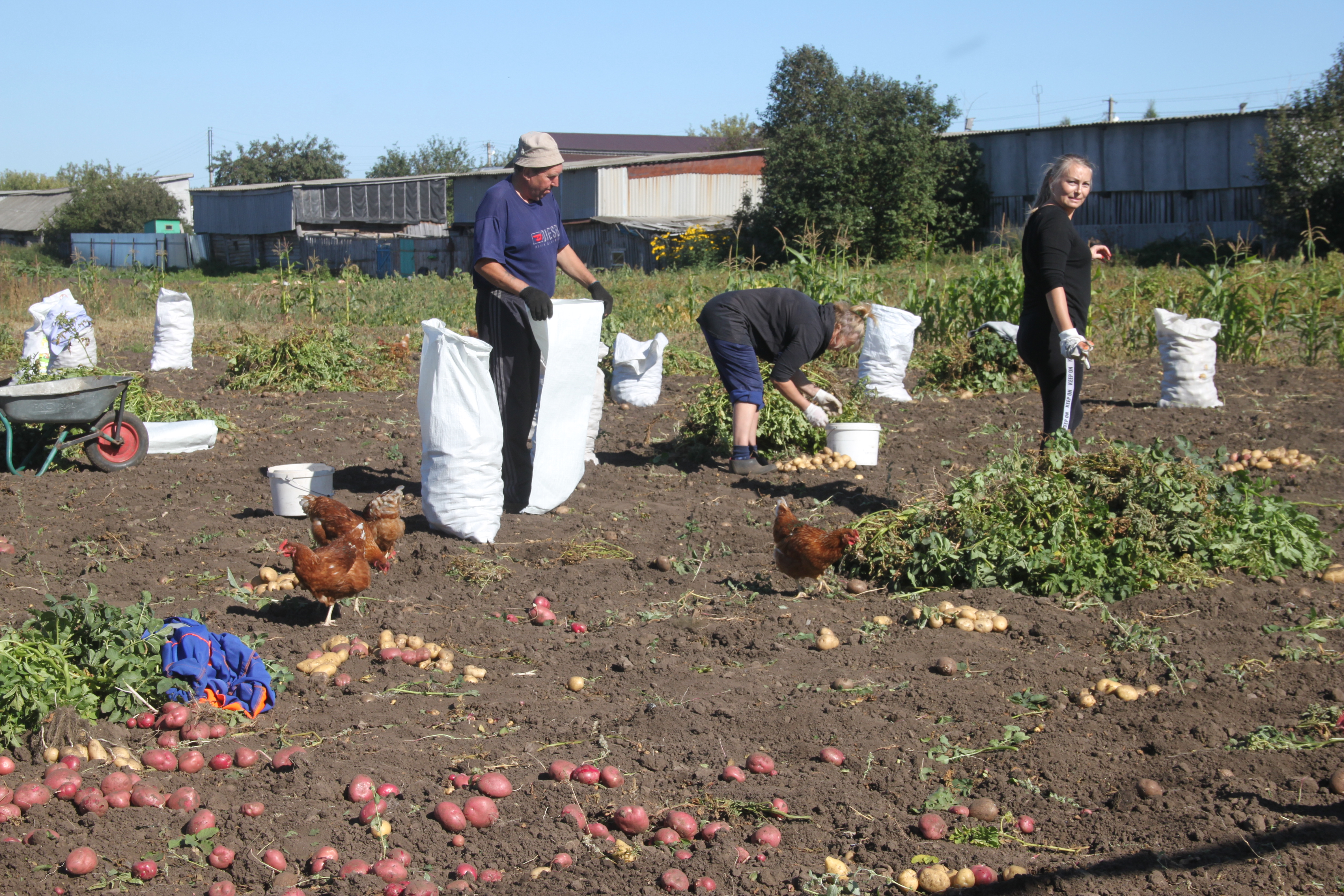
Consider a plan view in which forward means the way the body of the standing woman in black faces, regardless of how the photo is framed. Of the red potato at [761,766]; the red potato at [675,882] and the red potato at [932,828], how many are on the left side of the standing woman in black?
0

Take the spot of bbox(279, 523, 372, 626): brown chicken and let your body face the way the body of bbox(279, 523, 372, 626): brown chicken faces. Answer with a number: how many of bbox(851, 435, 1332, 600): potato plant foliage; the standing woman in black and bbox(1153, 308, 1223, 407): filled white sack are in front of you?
0

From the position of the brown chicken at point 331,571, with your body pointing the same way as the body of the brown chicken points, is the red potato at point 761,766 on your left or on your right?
on your left

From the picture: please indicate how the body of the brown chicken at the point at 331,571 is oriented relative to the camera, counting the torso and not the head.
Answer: to the viewer's left

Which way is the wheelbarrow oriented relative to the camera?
to the viewer's right

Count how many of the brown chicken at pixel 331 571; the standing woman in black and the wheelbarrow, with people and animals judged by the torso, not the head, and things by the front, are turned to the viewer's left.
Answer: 1

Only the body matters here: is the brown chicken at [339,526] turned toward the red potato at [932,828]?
no

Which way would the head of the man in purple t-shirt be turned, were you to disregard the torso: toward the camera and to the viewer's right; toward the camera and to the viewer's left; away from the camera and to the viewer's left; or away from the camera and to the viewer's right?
toward the camera and to the viewer's right
